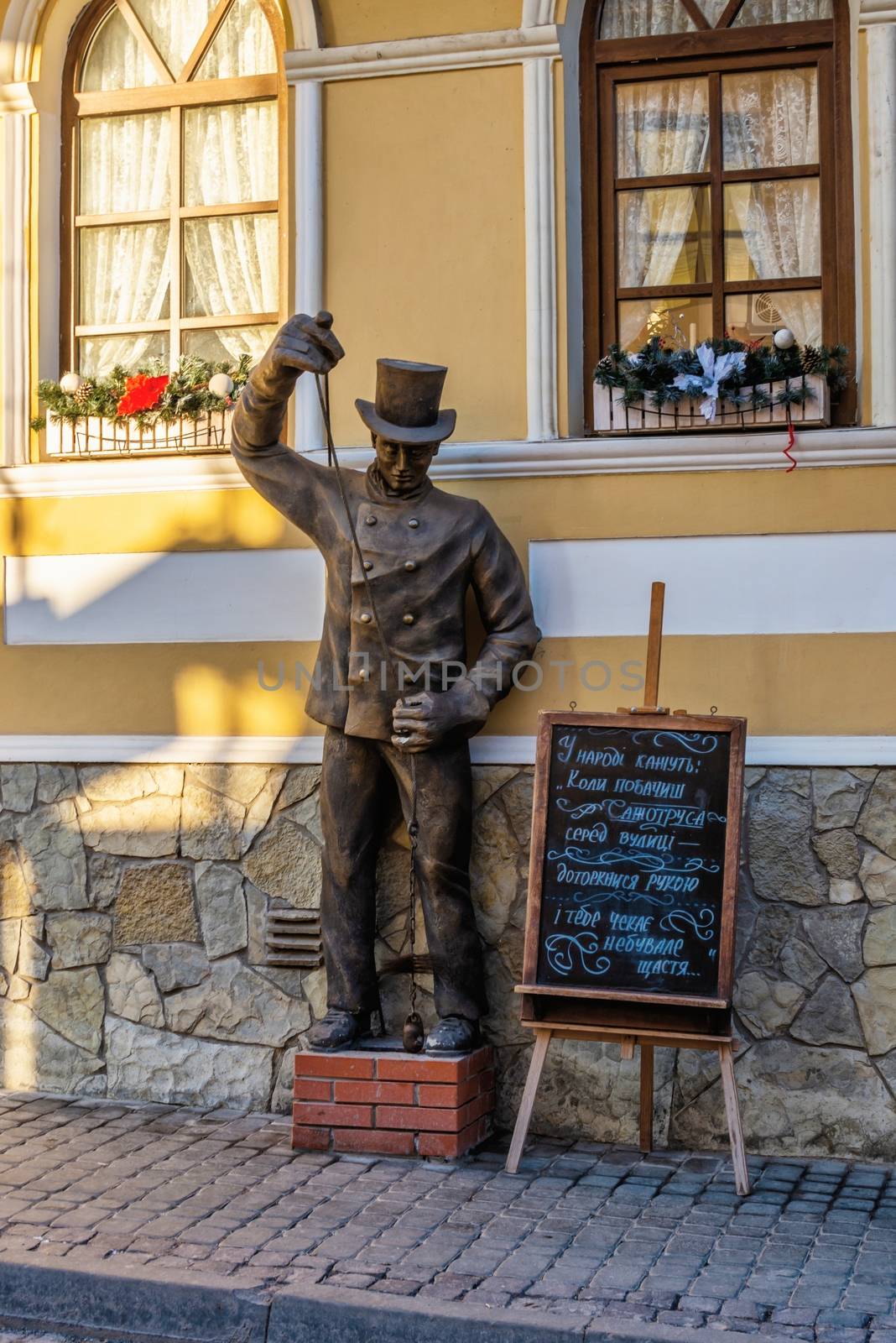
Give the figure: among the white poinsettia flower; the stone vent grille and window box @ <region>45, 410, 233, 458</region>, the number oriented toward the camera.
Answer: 3

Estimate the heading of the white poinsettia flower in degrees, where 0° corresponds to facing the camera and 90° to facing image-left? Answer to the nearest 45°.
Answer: approximately 0°

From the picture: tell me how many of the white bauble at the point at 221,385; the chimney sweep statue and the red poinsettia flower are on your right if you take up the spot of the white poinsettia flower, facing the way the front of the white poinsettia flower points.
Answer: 3

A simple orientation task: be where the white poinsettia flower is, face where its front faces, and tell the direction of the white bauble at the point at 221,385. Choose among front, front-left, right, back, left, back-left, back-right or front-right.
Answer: right

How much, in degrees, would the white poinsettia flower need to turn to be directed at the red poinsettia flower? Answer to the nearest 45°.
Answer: approximately 90° to its right

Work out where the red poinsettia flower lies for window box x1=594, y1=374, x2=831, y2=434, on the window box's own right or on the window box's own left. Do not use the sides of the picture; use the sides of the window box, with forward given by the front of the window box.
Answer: on the window box's own right

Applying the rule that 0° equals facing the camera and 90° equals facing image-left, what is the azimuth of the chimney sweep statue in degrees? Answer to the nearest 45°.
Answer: approximately 0°
